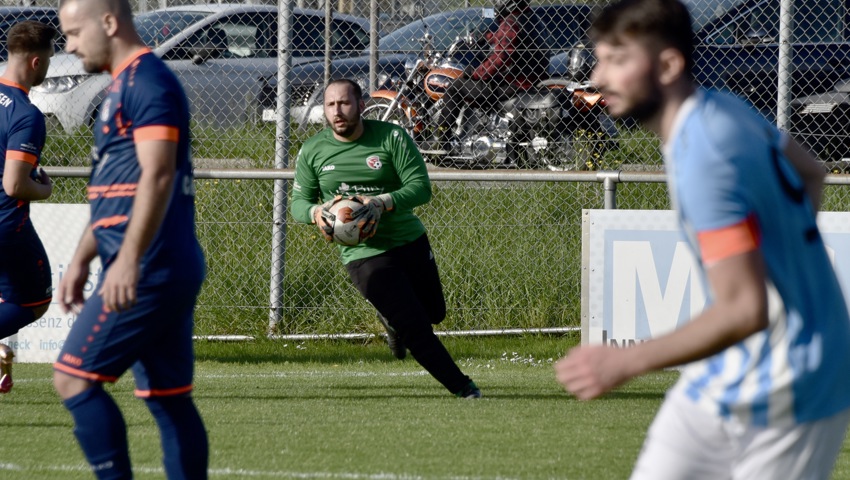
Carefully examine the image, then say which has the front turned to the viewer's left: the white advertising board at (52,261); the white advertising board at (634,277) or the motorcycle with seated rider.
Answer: the motorcycle with seated rider

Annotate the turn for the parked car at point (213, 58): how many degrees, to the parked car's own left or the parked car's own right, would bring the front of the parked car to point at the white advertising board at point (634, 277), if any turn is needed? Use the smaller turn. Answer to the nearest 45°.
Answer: approximately 90° to the parked car's own left

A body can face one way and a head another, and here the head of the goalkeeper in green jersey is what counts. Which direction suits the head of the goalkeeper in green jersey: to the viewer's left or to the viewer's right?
to the viewer's left

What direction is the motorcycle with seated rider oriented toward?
to the viewer's left

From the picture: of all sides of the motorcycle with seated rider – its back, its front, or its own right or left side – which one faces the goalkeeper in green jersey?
left

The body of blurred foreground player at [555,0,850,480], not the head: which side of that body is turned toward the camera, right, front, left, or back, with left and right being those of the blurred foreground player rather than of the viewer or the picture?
left
